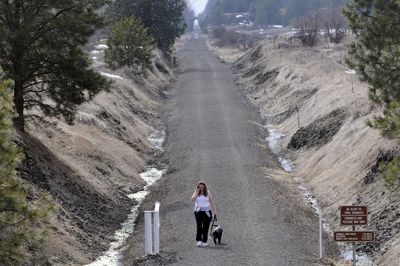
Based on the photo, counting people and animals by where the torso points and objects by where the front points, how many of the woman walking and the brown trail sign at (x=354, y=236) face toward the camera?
2

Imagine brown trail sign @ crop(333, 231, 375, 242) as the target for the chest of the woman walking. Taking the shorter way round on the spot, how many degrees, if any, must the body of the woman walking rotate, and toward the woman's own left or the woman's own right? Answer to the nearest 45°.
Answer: approximately 45° to the woman's own left

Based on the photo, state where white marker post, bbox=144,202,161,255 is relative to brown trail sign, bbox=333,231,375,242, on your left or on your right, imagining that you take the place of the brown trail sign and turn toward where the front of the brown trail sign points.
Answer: on your right

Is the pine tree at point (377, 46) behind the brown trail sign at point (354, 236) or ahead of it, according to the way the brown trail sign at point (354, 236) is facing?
behind

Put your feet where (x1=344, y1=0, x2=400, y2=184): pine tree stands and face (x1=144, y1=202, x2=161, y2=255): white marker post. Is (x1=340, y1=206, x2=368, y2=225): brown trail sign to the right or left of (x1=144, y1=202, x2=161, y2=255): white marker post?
left

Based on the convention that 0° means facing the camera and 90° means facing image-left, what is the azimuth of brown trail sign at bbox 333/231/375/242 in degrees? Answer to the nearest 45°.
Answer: approximately 0°

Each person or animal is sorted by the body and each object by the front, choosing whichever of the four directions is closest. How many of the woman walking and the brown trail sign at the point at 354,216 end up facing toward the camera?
2

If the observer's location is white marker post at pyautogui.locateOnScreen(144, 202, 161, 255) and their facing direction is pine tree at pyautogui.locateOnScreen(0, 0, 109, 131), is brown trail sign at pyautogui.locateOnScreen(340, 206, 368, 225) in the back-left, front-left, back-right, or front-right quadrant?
back-right
